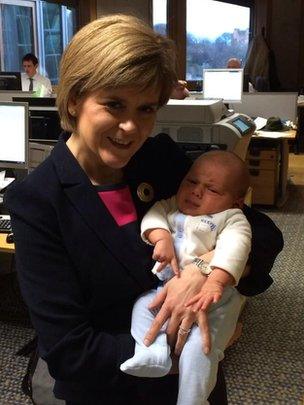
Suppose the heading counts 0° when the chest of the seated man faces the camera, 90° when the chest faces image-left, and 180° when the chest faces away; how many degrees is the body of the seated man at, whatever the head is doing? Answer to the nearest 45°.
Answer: approximately 45°

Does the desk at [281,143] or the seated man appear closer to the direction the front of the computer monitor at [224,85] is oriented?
the desk

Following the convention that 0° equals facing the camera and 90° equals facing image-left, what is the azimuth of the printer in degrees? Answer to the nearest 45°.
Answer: approximately 315°

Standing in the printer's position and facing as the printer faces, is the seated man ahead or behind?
behind

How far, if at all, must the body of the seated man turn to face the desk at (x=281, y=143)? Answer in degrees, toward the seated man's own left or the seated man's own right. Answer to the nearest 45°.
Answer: approximately 90° to the seated man's own left

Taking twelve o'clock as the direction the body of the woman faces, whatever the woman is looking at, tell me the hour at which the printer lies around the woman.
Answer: The printer is roughly at 8 o'clock from the woman.

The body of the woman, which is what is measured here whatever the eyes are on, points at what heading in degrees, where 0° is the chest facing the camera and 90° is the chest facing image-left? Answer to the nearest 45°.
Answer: approximately 315°

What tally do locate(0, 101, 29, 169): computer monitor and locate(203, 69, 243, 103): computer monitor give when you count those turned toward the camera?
2

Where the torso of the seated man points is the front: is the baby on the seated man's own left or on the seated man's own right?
on the seated man's own left

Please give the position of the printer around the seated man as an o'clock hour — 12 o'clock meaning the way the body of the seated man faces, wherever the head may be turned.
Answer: The printer is roughly at 10 o'clock from the seated man.

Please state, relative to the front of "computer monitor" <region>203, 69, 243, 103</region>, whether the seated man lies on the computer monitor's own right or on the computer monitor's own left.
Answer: on the computer monitor's own right

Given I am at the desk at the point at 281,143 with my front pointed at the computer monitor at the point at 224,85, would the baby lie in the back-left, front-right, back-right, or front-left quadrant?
back-left

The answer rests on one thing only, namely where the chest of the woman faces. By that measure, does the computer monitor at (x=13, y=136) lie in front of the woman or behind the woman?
behind
